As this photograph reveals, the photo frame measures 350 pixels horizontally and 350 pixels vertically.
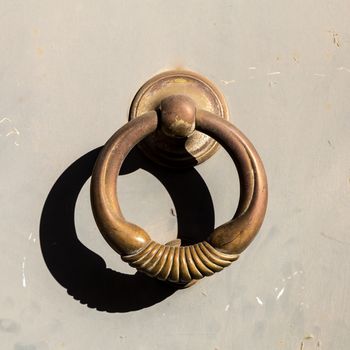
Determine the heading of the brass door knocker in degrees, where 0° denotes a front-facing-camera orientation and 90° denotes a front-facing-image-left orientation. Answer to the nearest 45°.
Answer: approximately 0°
